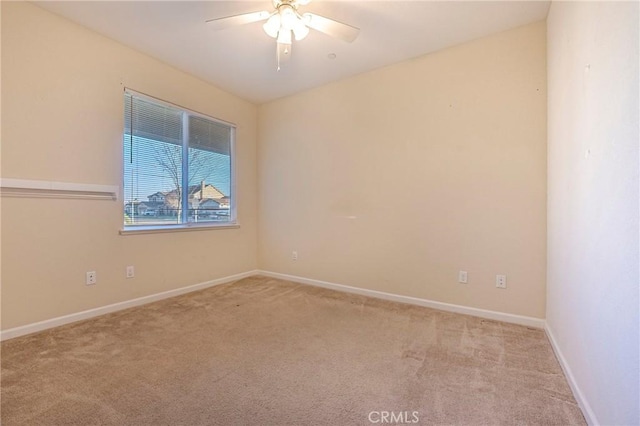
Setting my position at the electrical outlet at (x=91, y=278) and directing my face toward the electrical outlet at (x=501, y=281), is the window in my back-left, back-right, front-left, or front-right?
front-left

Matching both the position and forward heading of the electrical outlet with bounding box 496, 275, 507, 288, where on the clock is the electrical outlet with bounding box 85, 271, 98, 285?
the electrical outlet with bounding box 85, 271, 98, 285 is roughly at 2 o'clock from the electrical outlet with bounding box 496, 275, 507, 288.

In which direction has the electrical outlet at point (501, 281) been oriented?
toward the camera

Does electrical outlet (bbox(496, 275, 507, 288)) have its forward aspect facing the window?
no
